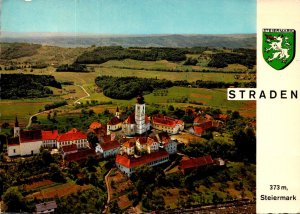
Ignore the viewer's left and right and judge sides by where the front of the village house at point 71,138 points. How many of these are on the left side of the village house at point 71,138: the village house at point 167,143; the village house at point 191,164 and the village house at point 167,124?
3

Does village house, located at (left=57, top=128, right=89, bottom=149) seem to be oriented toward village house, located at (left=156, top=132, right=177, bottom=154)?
no

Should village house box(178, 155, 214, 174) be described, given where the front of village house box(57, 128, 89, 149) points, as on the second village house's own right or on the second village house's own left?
on the second village house's own left

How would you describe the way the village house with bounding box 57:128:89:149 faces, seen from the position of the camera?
facing the viewer

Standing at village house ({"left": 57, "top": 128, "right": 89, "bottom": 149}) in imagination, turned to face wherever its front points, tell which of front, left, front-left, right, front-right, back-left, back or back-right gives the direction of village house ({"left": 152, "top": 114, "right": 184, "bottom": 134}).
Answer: left
